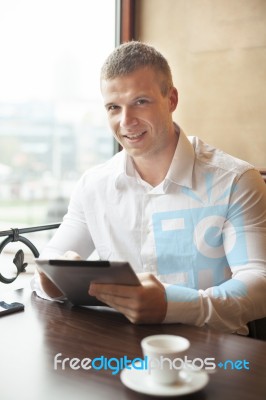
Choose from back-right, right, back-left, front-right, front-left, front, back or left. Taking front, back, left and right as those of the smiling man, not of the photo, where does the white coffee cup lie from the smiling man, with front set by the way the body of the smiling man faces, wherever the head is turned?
front-left

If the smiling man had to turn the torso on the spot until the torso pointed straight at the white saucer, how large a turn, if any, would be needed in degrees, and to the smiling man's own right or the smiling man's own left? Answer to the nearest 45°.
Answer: approximately 45° to the smiling man's own left

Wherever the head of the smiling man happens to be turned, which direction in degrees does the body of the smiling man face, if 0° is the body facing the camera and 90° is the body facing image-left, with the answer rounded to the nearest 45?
approximately 45°
